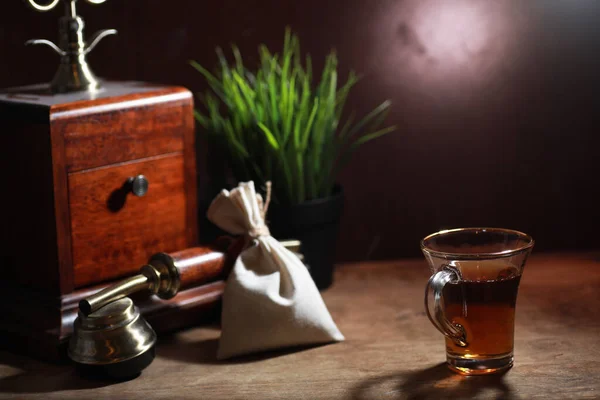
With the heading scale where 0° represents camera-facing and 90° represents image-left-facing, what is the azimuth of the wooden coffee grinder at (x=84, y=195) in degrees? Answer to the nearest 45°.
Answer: approximately 315°

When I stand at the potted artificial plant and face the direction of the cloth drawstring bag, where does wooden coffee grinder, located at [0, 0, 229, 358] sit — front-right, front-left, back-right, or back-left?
front-right

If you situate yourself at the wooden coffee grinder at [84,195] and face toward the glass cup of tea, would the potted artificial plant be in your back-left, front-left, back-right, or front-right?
front-left

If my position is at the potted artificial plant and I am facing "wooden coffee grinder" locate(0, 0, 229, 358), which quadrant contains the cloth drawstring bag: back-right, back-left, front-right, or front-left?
front-left

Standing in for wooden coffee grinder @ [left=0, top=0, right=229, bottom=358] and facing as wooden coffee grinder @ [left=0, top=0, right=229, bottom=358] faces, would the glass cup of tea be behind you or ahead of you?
ahead
